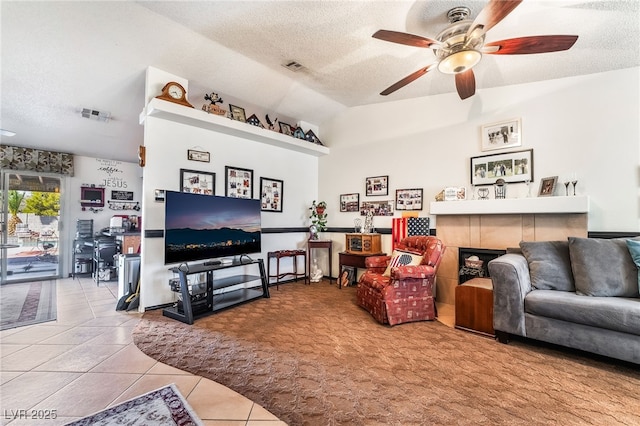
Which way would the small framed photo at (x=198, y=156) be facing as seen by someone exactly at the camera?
facing the viewer and to the right of the viewer

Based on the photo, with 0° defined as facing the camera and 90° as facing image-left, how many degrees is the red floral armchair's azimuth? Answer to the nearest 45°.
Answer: approximately 45°

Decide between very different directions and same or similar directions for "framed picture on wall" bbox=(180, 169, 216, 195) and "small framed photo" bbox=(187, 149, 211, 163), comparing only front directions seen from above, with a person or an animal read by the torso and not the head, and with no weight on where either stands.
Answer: same or similar directions

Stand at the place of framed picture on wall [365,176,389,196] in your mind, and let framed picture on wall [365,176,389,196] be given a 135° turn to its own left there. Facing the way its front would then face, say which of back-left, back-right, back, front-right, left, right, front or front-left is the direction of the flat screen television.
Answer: back-right

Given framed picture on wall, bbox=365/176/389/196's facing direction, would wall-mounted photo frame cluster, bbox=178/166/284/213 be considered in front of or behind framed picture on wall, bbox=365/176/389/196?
in front

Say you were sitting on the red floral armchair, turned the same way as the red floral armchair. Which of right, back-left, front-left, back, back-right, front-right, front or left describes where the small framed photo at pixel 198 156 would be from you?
front-right

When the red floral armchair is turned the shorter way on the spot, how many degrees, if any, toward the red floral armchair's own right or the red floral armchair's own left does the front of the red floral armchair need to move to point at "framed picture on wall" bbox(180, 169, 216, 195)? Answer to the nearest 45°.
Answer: approximately 45° to the red floral armchair's own right

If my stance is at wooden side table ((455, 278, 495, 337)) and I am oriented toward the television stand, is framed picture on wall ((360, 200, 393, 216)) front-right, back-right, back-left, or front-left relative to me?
front-right

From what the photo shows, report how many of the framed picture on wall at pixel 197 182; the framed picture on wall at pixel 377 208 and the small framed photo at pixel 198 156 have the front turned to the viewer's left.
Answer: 0

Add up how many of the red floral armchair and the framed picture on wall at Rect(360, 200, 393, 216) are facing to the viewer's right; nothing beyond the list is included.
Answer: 0

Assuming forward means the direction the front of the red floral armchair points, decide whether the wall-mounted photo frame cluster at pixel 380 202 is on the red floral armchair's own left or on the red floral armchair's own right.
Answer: on the red floral armchair's own right

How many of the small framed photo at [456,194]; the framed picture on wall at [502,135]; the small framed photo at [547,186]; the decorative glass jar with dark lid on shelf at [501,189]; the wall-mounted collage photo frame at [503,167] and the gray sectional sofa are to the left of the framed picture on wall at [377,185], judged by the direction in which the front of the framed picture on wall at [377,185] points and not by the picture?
6

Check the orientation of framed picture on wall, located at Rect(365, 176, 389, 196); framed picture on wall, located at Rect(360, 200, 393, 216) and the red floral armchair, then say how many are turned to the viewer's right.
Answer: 0

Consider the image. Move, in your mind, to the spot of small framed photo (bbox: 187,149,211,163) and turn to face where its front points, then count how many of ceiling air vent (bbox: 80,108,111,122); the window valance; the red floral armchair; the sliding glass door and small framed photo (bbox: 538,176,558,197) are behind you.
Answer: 3

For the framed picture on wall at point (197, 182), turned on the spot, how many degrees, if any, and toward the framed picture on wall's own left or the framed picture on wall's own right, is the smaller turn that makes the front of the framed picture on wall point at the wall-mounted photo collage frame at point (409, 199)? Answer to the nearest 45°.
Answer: approximately 45° to the framed picture on wall's own left

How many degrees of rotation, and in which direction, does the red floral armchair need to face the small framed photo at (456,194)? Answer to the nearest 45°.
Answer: approximately 180°

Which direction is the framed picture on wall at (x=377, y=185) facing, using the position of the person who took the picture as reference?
facing the viewer and to the left of the viewer

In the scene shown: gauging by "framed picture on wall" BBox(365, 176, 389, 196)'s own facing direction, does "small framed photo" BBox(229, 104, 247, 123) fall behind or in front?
in front
